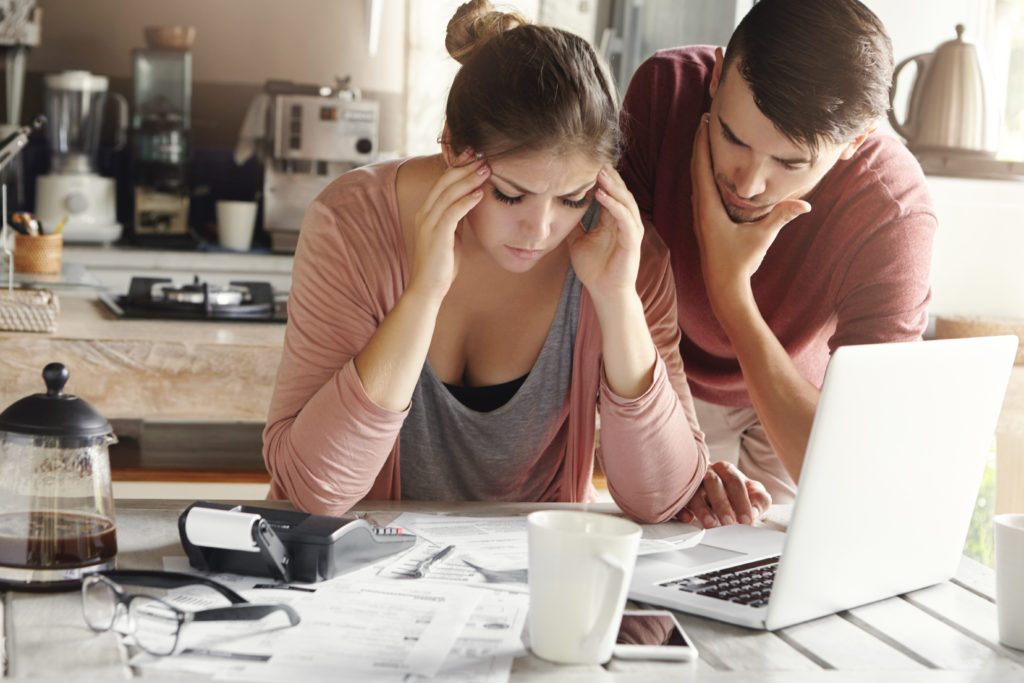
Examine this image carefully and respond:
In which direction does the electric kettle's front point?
to the viewer's right

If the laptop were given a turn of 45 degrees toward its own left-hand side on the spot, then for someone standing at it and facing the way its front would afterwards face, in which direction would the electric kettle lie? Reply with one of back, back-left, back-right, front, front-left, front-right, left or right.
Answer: right

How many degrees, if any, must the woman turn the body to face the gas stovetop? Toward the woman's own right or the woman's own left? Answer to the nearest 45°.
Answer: approximately 135° to the woman's own right

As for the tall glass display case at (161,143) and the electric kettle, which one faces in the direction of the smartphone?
the tall glass display case

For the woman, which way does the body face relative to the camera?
toward the camera

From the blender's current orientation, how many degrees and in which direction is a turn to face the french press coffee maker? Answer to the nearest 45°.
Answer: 0° — it already faces it

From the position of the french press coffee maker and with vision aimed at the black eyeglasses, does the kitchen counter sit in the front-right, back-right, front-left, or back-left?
back-left

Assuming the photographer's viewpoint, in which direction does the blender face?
facing the viewer

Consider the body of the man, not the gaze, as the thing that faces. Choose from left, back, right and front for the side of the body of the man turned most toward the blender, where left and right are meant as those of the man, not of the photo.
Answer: right

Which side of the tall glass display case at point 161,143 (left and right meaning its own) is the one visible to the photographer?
front

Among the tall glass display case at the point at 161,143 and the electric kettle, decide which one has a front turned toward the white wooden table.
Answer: the tall glass display case
